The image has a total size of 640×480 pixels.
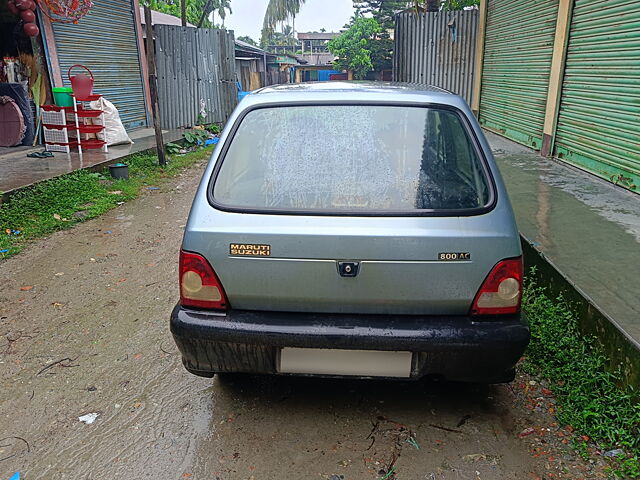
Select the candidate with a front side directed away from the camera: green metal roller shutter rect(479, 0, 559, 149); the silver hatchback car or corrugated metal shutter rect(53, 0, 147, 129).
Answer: the silver hatchback car

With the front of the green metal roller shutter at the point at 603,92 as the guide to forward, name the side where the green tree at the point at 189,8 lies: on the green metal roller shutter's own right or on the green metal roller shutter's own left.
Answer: on the green metal roller shutter's own right

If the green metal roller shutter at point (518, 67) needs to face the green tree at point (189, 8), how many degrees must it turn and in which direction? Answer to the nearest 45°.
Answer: approximately 90° to its right

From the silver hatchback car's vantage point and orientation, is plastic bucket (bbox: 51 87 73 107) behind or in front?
in front

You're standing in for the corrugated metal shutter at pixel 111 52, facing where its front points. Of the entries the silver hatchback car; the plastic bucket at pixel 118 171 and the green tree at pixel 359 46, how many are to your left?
1

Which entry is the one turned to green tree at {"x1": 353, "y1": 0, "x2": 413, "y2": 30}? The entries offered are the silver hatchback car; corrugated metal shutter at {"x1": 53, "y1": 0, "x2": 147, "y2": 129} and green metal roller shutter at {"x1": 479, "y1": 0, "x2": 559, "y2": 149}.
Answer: the silver hatchback car

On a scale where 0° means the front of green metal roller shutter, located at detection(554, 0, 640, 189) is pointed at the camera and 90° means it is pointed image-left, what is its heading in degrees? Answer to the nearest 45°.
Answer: approximately 45°

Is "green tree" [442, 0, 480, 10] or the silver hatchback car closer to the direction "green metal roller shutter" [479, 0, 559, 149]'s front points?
the silver hatchback car

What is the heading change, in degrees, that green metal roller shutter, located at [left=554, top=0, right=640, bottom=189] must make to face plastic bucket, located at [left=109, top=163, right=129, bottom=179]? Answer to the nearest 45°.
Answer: approximately 45° to its right

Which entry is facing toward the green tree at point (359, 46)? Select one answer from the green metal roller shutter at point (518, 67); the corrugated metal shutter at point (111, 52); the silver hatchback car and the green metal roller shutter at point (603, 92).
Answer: the silver hatchback car

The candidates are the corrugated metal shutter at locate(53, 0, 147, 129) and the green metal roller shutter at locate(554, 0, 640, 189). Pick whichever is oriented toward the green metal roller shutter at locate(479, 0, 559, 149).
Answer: the corrugated metal shutter

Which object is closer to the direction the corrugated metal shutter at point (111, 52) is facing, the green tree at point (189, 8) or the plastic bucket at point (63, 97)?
the plastic bucket

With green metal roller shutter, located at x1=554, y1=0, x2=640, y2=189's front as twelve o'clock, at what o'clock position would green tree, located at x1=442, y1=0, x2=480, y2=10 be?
The green tree is roughly at 4 o'clock from the green metal roller shutter.

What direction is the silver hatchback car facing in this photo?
away from the camera

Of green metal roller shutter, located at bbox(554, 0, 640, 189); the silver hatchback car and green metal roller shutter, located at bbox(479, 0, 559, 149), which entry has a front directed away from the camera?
the silver hatchback car
